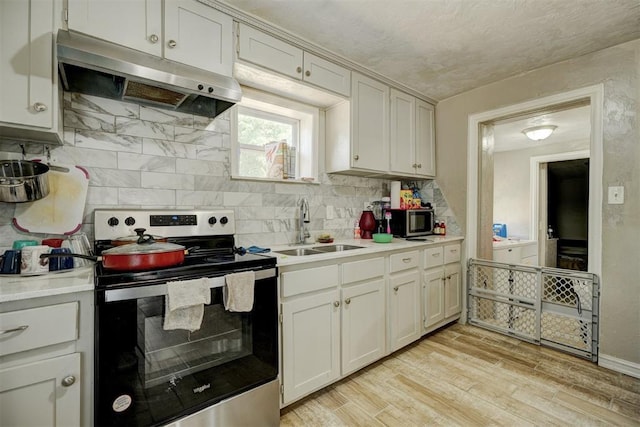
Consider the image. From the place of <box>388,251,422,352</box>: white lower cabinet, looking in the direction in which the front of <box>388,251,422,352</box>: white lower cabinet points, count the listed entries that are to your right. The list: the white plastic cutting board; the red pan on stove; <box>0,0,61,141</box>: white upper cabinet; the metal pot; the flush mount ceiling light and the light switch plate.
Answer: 4

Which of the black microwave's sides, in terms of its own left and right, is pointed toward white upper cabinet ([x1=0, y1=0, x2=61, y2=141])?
right

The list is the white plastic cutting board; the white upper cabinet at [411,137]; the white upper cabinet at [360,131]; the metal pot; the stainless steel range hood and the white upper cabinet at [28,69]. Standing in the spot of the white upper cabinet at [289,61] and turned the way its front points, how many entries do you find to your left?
2

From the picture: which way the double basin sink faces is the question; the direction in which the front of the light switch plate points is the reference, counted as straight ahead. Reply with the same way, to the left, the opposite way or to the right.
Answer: to the left

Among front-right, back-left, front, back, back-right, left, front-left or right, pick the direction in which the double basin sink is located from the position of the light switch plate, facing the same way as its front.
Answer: front-right

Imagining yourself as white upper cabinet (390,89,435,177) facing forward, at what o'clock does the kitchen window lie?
The kitchen window is roughly at 3 o'clock from the white upper cabinet.

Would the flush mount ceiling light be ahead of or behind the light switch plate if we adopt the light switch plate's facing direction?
behind

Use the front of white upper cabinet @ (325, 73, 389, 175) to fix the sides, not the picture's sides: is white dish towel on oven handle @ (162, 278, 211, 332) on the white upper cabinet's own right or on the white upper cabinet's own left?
on the white upper cabinet's own right

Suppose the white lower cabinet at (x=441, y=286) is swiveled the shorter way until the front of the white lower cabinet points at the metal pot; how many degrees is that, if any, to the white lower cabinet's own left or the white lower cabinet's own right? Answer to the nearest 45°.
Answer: approximately 90° to the white lower cabinet's own right

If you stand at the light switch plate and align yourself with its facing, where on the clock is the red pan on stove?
The red pan on stove is roughly at 1 o'clock from the light switch plate.

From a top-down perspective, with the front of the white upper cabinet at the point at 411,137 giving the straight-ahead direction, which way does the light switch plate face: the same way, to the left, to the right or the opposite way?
to the right

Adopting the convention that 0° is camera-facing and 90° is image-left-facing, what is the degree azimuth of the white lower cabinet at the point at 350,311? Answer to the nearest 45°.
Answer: approximately 315°

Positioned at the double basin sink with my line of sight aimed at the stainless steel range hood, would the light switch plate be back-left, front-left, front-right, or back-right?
back-left

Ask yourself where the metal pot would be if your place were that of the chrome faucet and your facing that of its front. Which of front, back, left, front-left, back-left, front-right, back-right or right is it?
right

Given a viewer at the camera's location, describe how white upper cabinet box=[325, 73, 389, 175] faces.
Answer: facing the viewer and to the right of the viewer

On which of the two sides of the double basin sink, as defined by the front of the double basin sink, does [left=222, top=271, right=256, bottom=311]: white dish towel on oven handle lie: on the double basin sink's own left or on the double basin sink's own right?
on the double basin sink's own right
